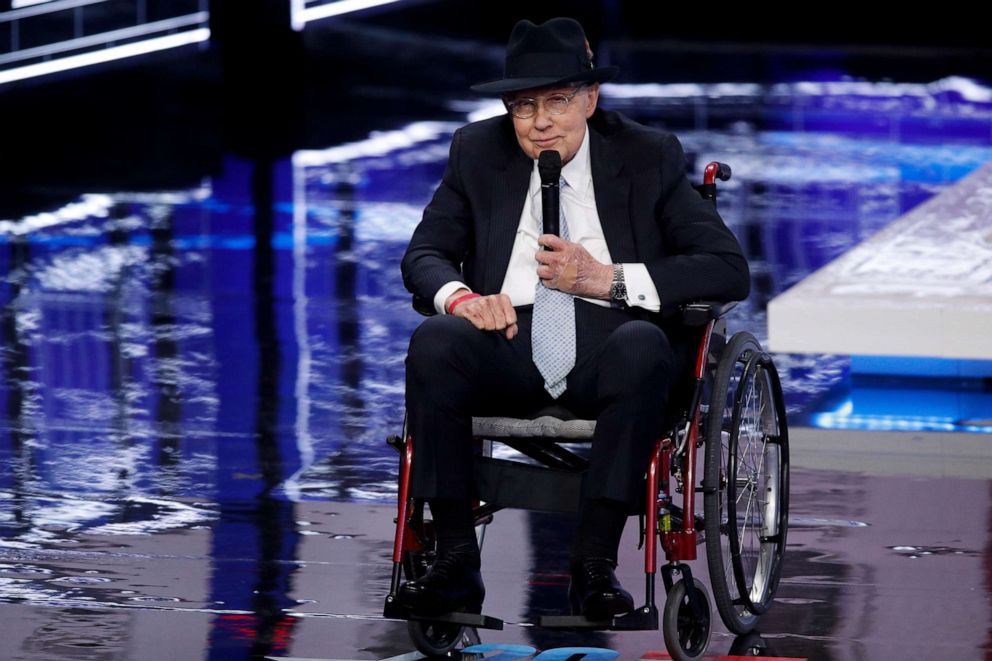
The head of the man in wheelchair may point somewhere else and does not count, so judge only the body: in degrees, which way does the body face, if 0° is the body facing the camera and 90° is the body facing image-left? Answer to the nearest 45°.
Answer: approximately 0°

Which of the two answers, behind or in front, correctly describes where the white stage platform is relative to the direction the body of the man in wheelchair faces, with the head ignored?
behind
